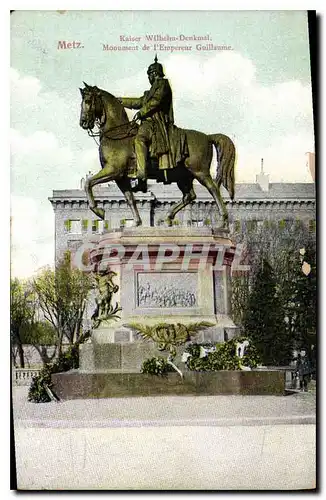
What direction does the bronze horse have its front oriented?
to the viewer's left
